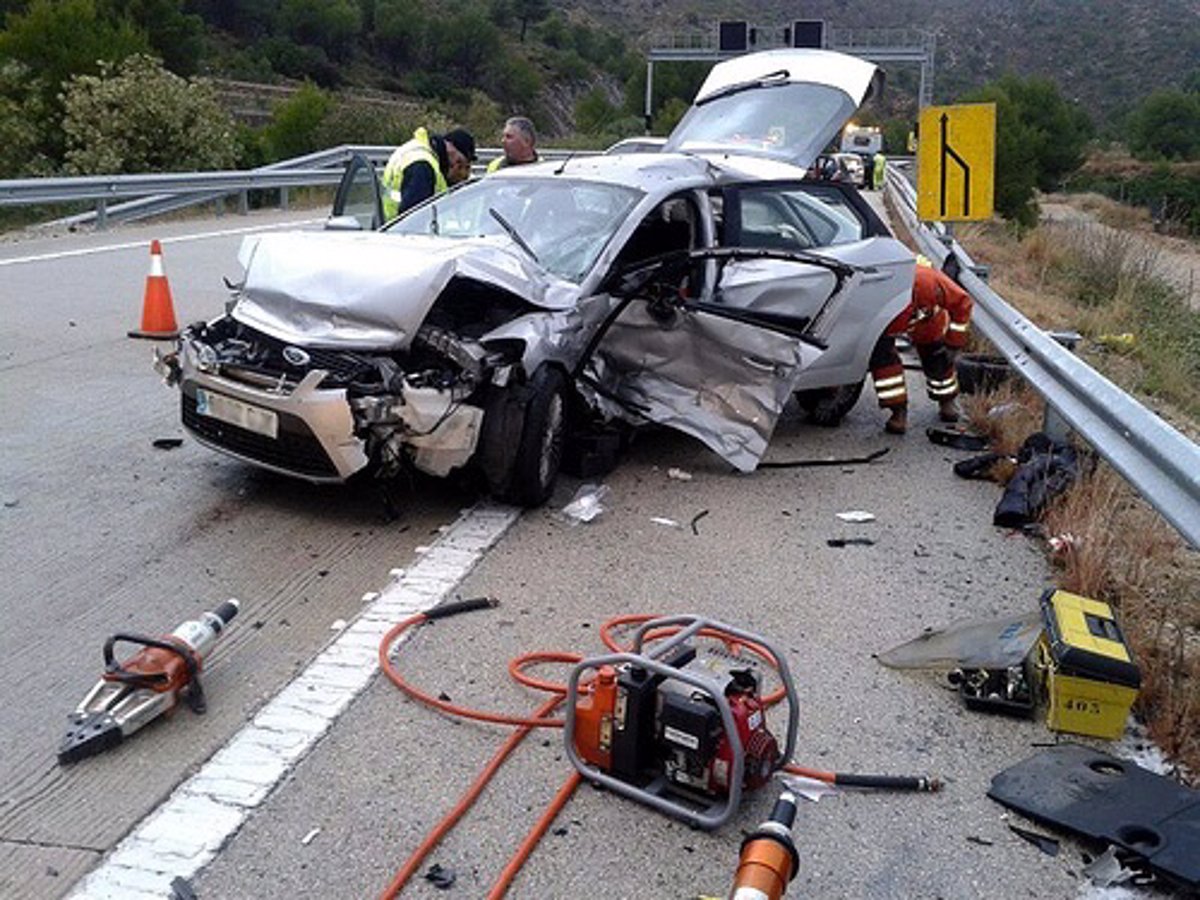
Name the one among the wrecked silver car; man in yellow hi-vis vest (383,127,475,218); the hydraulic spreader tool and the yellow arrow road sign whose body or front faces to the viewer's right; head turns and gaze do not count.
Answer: the man in yellow hi-vis vest

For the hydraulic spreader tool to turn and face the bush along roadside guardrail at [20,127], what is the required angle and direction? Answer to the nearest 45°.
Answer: approximately 135° to its right

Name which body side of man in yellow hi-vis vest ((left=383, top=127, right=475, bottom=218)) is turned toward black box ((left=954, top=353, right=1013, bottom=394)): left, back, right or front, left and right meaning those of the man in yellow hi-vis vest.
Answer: front

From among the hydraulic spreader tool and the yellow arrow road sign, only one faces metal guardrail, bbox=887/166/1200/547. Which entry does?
the yellow arrow road sign

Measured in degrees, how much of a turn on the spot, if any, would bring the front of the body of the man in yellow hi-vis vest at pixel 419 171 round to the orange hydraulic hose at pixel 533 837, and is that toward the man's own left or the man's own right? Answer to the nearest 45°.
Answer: approximately 90° to the man's own right

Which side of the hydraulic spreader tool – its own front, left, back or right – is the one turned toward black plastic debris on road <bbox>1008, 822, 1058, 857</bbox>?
left

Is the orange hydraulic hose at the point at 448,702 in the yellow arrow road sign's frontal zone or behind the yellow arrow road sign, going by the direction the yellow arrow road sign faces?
frontal zone

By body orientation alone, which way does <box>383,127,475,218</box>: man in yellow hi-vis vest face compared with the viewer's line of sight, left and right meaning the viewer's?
facing to the right of the viewer

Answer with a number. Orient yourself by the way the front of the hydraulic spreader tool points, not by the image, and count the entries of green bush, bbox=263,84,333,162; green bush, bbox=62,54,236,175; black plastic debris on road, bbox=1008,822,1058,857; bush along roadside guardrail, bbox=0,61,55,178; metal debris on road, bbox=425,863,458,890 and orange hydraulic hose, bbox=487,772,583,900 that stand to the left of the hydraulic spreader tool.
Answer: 3

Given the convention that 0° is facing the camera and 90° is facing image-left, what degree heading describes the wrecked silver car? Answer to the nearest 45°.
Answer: approximately 45°

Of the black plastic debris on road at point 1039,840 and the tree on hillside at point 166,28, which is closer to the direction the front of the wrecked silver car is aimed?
the black plastic debris on road

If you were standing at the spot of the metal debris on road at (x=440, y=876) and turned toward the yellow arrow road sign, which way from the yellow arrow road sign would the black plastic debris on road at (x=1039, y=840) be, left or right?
right

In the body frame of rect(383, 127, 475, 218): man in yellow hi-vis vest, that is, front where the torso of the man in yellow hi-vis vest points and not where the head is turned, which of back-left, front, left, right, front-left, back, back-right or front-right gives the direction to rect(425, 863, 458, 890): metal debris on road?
right

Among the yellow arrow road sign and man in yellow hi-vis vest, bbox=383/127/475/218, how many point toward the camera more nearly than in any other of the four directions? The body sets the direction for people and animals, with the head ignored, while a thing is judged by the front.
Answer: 1
